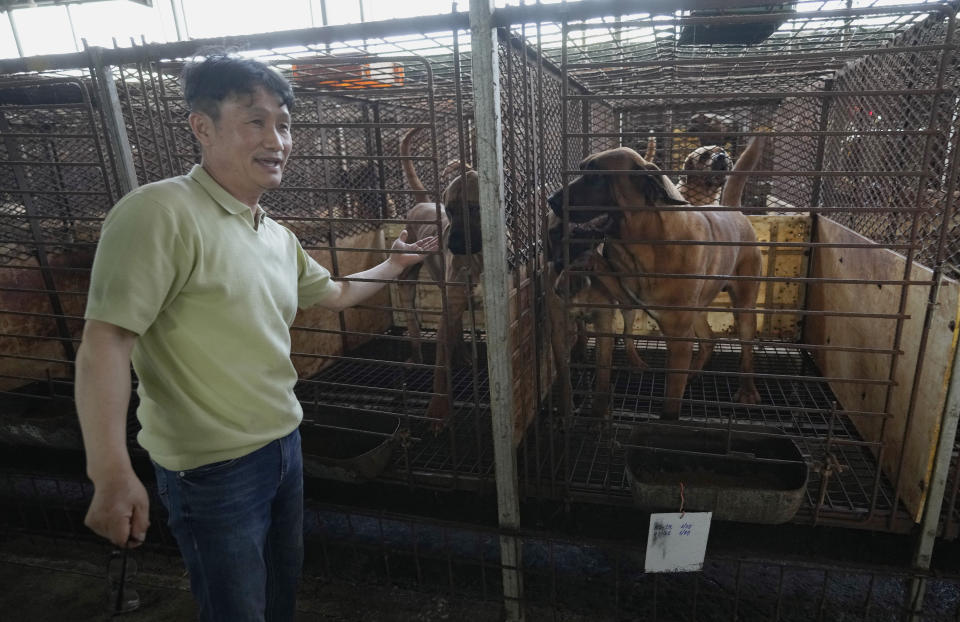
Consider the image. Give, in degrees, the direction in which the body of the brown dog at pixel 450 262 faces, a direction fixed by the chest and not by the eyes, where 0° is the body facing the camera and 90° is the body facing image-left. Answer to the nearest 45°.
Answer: approximately 315°

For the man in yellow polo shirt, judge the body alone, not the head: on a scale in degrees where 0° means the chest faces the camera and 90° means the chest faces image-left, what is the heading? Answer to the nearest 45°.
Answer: approximately 315°

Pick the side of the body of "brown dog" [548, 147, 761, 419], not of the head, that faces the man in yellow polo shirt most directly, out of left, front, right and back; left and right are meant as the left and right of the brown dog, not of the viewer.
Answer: front

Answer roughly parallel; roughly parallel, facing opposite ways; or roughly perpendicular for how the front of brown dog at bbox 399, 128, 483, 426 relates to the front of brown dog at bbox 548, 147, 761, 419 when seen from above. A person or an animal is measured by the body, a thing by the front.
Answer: roughly perpendicular

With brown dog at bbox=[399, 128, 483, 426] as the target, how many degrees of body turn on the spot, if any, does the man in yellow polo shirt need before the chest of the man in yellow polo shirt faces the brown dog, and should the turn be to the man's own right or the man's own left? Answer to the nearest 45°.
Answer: approximately 90° to the man's own left

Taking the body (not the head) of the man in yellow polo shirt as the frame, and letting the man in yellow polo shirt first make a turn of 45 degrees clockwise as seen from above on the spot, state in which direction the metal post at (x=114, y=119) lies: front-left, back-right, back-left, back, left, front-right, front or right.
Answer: back

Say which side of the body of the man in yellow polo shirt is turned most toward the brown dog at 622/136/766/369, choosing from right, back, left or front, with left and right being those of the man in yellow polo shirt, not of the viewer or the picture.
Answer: left

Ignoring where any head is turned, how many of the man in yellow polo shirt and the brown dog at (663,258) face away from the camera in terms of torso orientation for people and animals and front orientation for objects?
0

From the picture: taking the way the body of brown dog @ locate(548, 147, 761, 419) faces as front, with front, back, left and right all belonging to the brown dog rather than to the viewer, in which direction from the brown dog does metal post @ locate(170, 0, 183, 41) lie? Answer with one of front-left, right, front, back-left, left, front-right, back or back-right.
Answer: right

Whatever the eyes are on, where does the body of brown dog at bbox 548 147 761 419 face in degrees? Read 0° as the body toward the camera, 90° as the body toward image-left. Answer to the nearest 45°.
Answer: approximately 45°

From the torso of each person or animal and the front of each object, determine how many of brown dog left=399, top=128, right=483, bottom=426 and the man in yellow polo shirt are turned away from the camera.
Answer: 0

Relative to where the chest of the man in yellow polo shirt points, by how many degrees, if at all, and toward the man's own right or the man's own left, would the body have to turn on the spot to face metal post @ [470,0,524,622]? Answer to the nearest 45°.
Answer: approximately 45° to the man's own left

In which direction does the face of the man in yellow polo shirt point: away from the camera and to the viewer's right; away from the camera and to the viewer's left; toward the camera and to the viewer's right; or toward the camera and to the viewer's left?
toward the camera and to the viewer's right

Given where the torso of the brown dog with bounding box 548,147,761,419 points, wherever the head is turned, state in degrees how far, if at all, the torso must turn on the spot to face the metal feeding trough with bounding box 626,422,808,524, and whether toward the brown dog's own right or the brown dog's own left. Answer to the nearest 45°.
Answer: approximately 45° to the brown dog's own left

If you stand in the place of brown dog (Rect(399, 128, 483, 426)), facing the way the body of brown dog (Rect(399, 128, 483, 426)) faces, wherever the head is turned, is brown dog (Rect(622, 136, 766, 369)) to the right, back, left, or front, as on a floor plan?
left
